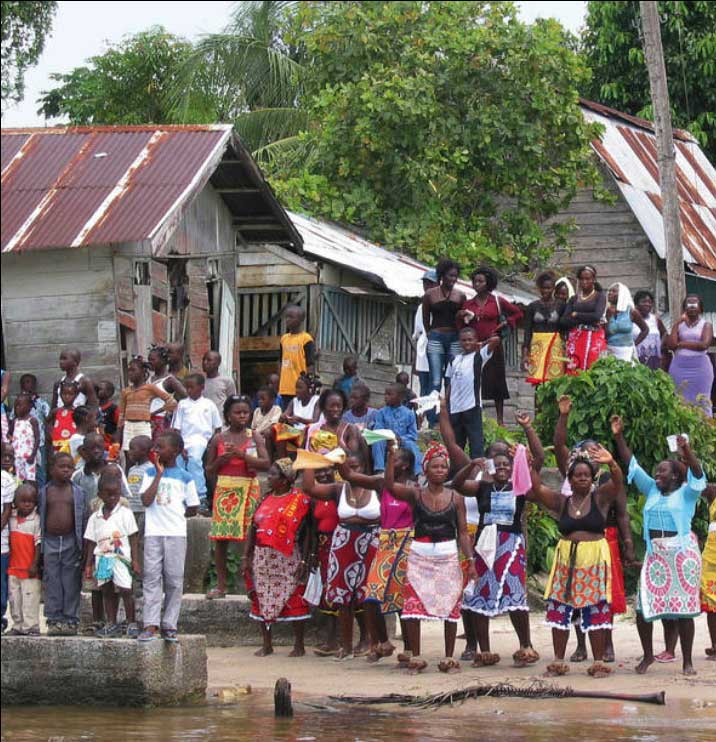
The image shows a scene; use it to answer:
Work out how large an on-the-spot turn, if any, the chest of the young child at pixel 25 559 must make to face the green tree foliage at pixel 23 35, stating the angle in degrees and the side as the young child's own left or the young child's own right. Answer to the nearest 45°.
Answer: approximately 180°

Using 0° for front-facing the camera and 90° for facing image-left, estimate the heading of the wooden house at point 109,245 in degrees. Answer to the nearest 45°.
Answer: approximately 315°

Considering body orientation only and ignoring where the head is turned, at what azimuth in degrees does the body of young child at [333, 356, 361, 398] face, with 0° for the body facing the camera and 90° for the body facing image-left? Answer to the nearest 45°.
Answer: approximately 0°

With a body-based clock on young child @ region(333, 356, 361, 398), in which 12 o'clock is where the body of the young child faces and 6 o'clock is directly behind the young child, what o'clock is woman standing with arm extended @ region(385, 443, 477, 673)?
The woman standing with arm extended is roughly at 12 o'clock from the young child.

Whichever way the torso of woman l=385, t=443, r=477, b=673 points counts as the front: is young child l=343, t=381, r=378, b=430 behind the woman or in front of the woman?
behind

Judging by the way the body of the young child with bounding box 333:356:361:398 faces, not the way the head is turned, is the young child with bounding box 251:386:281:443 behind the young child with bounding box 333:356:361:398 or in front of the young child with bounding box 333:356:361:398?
in front

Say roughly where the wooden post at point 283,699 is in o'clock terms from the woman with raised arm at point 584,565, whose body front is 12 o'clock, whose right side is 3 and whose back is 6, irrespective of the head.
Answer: The wooden post is roughly at 2 o'clock from the woman with raised arm.

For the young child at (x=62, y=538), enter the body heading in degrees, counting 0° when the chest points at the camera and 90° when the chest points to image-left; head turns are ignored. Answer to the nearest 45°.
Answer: approximately 0°

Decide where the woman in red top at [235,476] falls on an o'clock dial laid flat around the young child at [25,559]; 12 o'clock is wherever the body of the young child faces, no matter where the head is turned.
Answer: The woman in red top is roughly at 8 o'clock from the young child.

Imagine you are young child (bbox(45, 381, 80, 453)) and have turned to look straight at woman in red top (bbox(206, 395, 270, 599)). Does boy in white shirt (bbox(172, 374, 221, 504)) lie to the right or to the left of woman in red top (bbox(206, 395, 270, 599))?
left

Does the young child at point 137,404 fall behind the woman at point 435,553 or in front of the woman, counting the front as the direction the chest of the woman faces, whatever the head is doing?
behind
